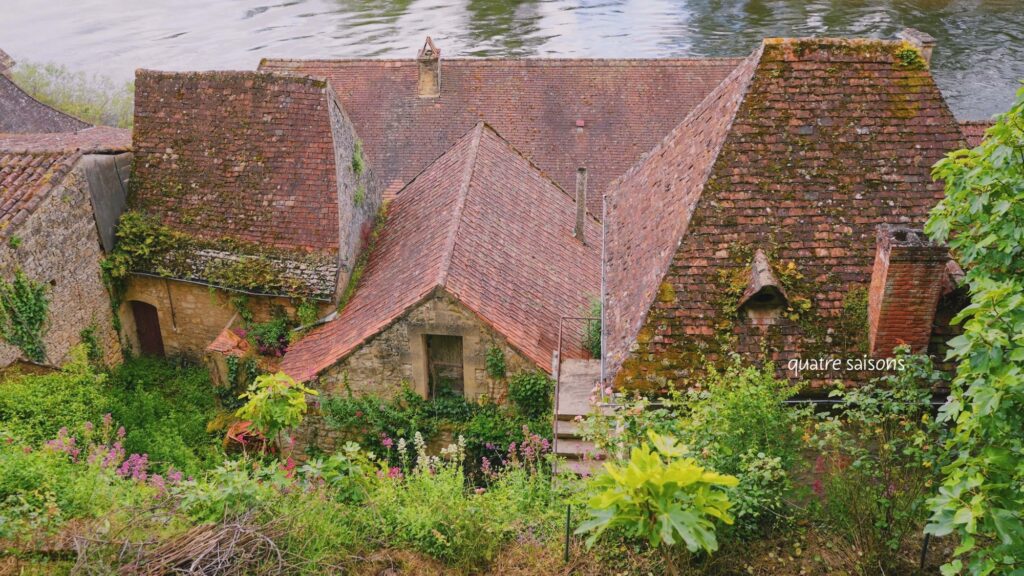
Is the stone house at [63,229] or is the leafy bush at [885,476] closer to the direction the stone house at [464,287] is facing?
the leafy bush

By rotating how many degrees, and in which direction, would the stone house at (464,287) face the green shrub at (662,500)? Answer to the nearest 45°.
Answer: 0° — it already faces it

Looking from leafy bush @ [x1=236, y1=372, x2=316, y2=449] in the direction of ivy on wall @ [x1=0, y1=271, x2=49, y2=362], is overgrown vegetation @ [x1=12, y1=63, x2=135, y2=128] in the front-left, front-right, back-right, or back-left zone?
front-right

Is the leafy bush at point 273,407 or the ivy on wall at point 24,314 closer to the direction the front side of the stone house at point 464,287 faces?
the leafy bush

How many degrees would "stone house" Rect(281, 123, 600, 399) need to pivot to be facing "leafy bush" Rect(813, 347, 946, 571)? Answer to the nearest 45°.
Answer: approximately 45° to its left

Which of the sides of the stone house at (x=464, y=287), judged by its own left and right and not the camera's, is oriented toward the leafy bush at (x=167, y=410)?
right

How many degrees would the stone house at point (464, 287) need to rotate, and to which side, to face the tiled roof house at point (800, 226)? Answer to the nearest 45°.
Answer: approximately 45° to its left

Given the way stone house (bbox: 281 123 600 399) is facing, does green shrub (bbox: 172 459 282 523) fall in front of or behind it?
in front

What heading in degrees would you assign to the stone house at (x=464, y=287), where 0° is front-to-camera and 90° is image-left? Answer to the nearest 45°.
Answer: approximately 0°
